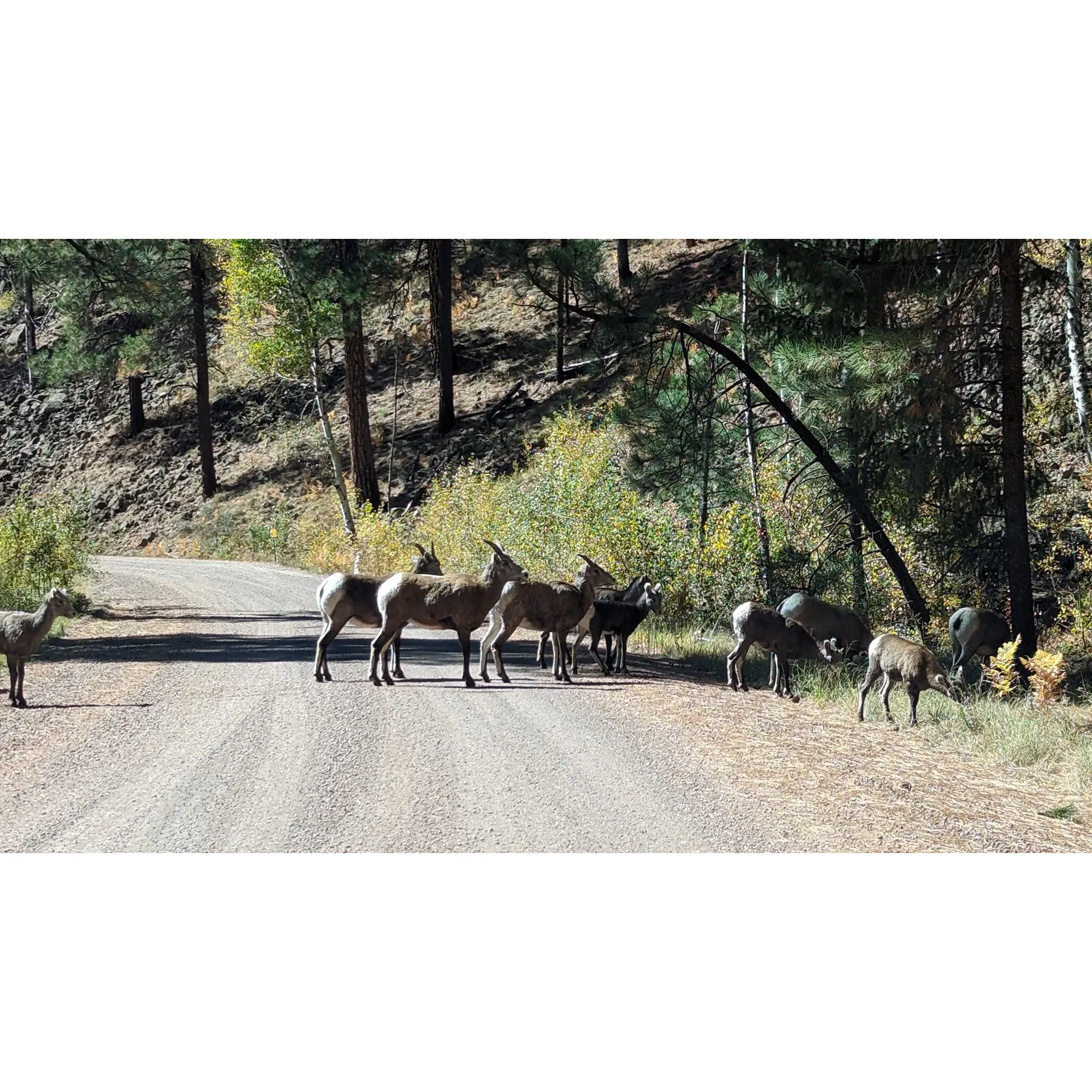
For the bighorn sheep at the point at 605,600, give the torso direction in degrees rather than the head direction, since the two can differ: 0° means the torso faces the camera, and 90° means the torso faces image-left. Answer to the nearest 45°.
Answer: approximately 270°

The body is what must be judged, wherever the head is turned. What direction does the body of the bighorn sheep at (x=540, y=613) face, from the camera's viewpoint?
to the viewer's right

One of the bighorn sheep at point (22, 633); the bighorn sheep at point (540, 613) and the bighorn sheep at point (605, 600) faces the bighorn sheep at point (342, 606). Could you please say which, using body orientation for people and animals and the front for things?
the bighorn sheep at point (22, 633)

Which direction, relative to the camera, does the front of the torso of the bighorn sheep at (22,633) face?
to the viewer's right

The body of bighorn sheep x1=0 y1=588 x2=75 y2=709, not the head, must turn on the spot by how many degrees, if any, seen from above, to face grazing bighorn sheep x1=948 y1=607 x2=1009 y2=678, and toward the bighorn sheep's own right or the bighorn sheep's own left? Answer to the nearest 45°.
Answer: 0° — it already faces it

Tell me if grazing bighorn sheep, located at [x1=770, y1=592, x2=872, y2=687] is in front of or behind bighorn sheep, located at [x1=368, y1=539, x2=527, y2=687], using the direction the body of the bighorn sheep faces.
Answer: in front

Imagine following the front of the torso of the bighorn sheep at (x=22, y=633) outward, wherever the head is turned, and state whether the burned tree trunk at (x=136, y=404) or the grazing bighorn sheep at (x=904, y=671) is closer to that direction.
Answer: the grazing bighorn sheep

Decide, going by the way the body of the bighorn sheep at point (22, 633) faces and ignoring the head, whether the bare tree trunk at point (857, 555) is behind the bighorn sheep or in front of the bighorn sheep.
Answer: in front

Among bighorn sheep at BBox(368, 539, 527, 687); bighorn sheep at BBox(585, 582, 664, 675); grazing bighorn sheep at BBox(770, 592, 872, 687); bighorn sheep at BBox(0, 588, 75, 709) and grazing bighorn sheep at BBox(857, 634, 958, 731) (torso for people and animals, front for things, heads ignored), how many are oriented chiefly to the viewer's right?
5

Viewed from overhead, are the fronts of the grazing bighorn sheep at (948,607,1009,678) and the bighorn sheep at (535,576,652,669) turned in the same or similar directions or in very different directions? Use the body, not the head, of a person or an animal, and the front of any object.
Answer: same or similar directions

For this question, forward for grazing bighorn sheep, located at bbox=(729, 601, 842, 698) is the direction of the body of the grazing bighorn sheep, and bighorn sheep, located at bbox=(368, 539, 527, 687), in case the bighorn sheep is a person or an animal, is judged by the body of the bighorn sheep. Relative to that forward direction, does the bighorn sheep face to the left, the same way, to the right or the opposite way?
the same way

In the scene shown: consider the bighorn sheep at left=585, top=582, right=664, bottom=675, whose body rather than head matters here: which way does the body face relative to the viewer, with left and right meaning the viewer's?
facing to the right of the viewer

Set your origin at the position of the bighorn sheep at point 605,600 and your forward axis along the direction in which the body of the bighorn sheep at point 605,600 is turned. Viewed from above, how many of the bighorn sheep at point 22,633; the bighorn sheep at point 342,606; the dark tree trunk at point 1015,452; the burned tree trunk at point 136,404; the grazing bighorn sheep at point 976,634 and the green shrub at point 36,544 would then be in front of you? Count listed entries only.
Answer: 2

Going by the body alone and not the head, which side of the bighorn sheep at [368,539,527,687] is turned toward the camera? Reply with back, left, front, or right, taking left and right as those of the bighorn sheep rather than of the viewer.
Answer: right

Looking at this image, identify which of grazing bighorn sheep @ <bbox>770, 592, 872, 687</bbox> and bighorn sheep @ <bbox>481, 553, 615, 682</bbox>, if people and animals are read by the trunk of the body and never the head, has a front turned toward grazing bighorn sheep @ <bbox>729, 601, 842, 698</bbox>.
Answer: the bighorn sheep

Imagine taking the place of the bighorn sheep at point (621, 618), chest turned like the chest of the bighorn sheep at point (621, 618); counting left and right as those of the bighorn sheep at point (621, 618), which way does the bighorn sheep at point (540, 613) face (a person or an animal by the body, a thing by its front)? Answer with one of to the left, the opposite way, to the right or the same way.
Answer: the same way
